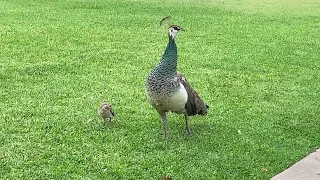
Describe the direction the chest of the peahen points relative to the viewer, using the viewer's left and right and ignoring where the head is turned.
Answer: facing the viewer and to the left of the viewer
